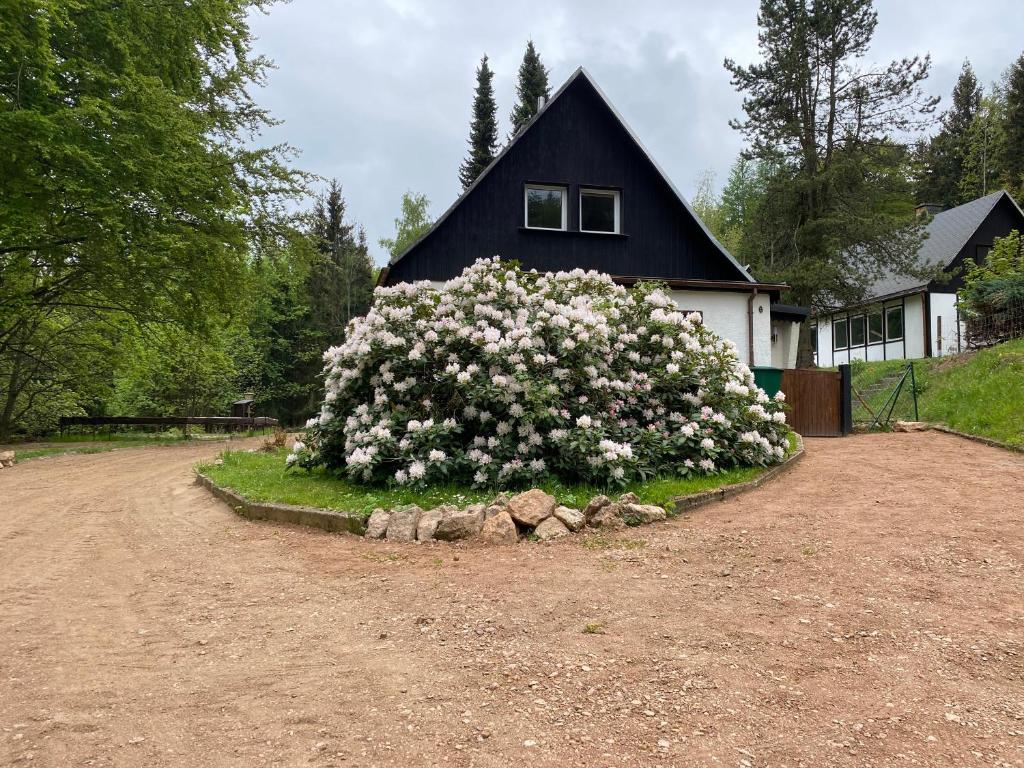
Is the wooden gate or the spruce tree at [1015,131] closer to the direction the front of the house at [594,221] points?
the wooden gate

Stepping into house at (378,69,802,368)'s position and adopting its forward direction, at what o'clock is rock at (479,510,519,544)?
The rock is roughly at 12 o'clock from the house.

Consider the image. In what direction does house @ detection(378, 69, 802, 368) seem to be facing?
toward the camera

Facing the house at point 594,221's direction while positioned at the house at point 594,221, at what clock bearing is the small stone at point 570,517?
The small stone is roughly at 12 o'clock from the house.

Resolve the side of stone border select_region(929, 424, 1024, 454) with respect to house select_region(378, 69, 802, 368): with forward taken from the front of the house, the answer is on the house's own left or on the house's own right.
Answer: on the house's own left

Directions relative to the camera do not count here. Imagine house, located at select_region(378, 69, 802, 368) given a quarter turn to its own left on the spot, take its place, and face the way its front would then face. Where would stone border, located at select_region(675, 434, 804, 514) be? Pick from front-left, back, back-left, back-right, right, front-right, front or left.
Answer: right

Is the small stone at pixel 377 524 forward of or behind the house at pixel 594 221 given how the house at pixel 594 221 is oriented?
forward

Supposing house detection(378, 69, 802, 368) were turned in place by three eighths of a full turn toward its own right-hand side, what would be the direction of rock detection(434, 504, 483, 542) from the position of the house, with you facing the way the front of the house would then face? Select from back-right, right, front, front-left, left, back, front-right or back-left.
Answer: back-left

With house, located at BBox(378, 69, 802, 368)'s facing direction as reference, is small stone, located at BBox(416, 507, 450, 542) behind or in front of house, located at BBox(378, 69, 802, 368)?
in front

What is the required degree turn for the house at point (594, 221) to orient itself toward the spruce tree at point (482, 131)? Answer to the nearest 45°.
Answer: approximately 180°

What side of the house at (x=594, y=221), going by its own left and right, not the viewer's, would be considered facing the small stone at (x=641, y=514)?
front

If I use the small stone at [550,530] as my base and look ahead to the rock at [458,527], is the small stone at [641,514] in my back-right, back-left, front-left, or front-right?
back-right

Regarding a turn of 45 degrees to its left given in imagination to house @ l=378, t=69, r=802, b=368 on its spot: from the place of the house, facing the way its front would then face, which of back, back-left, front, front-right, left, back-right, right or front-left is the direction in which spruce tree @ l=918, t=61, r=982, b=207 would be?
left

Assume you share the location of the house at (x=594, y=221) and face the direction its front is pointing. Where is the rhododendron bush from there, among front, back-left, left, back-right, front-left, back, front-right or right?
front

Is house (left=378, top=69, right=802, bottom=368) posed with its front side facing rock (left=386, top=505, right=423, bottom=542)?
yes

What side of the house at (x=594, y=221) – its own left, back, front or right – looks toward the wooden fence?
right

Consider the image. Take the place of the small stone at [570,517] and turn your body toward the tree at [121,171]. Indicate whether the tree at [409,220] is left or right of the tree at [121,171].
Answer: right

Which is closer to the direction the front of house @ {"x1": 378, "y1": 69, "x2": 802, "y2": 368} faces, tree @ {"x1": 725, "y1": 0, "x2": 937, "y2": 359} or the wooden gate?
the wooden gate

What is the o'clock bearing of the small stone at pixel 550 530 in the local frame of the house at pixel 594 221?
The small stone is roughly at 12 o'clock from the house.
